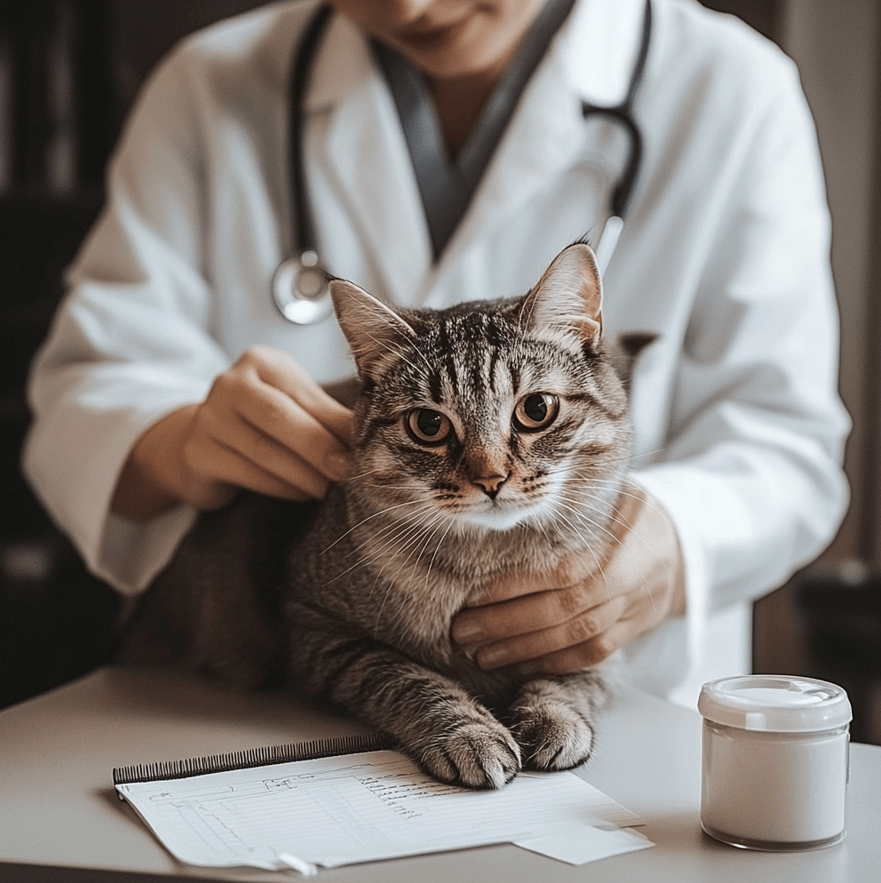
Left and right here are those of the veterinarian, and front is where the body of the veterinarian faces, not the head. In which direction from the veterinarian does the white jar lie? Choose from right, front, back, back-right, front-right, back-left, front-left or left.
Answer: front

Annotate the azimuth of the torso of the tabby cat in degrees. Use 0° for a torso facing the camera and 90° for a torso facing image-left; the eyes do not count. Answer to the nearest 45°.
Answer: approximately 315°

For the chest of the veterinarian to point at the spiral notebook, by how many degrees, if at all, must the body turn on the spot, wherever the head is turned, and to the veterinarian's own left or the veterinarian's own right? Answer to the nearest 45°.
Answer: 0° — they already face it
